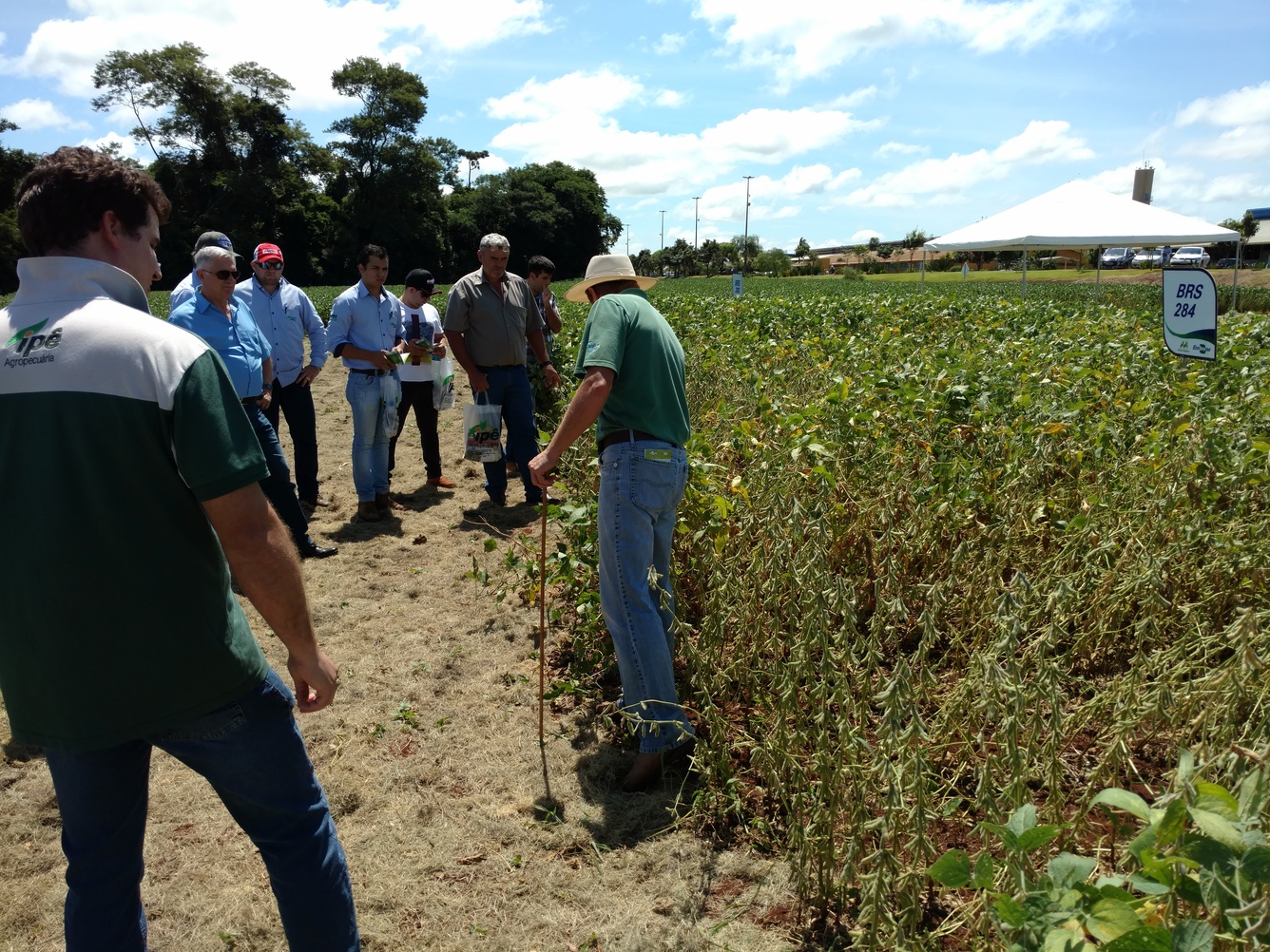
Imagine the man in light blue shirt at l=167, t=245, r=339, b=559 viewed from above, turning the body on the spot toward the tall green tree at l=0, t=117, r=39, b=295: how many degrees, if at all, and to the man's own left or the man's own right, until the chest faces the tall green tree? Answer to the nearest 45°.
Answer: approximately 135° to the man's own left

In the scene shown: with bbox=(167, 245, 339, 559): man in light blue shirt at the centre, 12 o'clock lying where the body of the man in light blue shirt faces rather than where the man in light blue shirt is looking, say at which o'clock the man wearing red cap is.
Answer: The man wearing red cap is roughly at 8 o'clock from the man in light blue shirt.

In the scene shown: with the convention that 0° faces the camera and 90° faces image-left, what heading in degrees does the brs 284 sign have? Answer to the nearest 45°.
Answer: approximately 0°

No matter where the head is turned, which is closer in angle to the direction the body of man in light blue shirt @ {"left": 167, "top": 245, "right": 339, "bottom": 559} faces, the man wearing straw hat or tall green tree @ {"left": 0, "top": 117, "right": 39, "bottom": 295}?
the man wearing straw hat

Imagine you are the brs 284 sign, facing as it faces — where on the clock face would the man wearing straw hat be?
The man wearing straw hat is roughly at 1 o'clock from the brs 284 sign.

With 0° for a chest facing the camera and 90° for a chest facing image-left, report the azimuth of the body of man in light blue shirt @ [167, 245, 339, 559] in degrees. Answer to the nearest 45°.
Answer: approximately 315°

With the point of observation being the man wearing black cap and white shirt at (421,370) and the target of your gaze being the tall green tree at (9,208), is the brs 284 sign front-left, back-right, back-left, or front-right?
back-right

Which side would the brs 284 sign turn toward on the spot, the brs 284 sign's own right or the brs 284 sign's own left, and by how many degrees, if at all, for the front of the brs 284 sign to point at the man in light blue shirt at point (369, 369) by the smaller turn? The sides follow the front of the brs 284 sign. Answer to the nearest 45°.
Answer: approximately 90° to the brs 284 sign's own right

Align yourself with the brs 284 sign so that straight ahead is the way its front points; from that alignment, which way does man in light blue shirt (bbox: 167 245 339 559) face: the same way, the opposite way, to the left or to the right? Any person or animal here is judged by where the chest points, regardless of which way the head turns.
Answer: to the left

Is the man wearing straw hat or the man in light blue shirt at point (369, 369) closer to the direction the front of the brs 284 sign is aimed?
the man wearing straw hat
